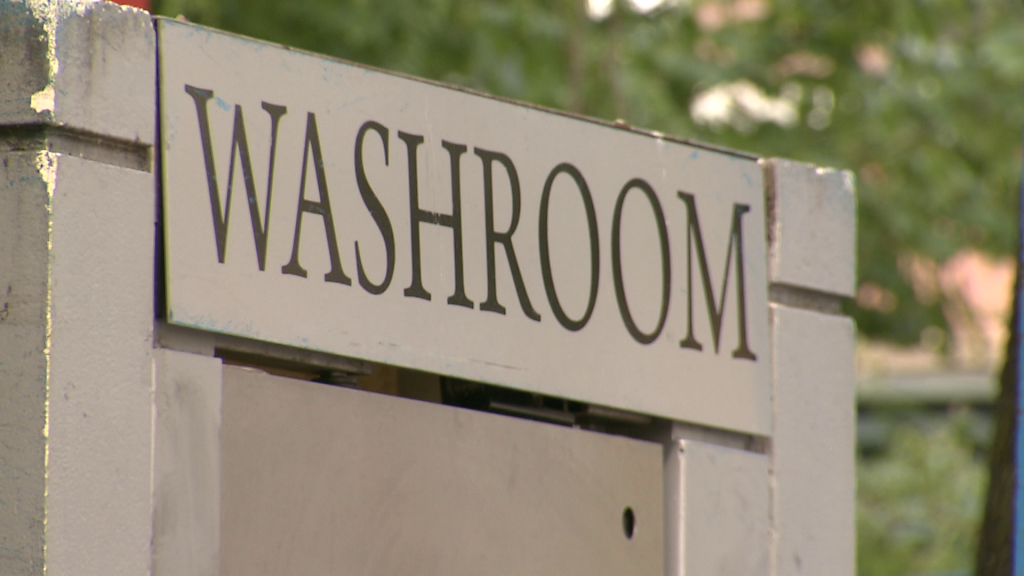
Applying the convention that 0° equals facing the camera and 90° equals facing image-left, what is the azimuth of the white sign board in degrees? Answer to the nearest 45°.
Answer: approximately 315°

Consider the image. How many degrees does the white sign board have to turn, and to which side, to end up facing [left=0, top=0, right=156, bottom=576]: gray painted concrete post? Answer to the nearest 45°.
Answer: approximately 90° to its right

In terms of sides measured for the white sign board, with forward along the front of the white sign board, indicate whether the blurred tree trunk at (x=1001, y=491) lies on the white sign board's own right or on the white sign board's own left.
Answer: on the white sign board's own left
